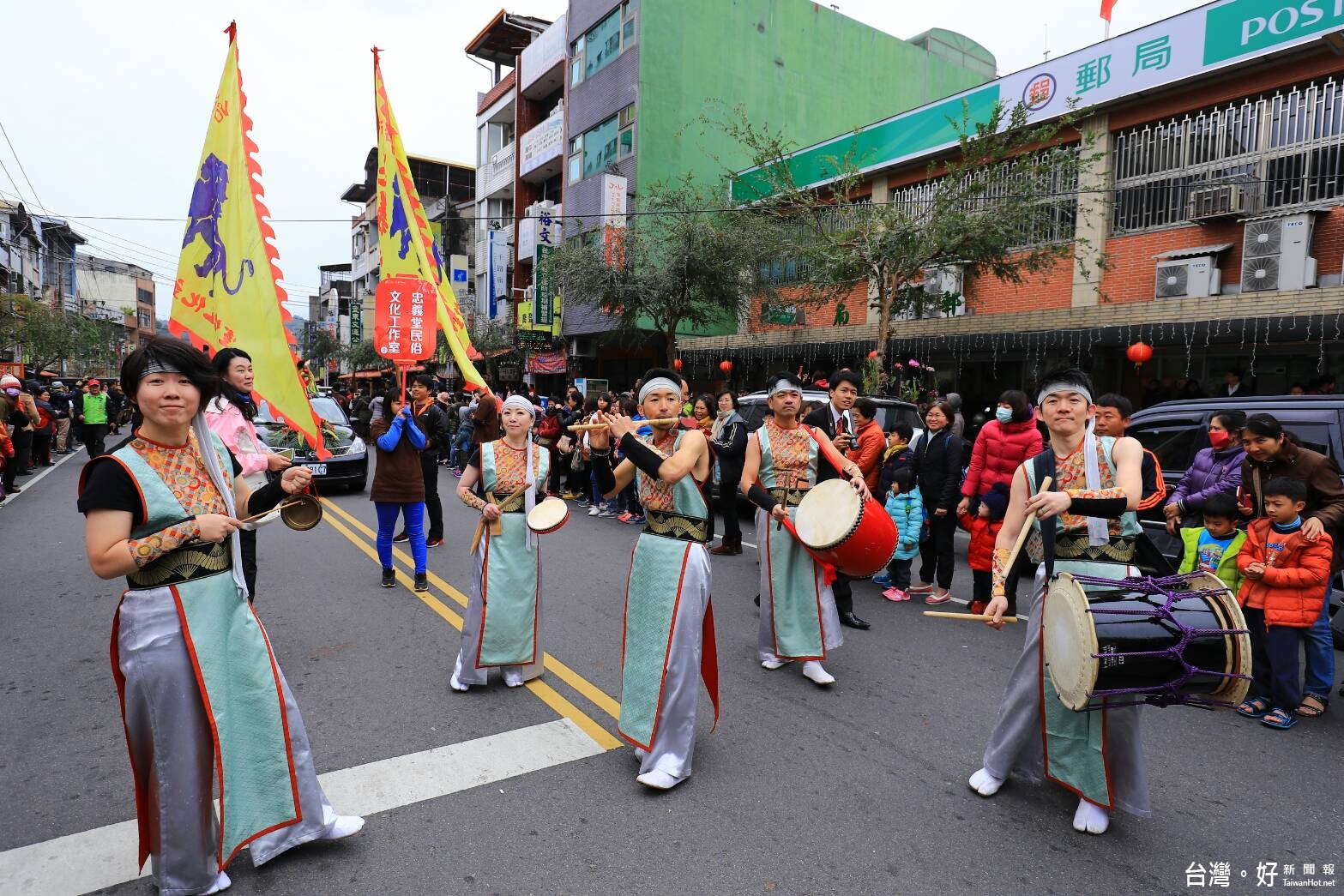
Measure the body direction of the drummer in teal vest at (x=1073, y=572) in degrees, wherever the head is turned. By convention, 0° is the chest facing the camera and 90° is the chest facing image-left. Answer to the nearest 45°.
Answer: approximately 0°

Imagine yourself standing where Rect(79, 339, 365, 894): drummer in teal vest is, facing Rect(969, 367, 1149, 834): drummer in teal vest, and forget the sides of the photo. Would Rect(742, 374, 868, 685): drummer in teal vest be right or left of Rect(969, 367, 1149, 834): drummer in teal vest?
left

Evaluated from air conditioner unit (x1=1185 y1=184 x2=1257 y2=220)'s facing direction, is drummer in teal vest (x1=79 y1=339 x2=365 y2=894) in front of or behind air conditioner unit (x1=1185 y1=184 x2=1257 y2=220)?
in front

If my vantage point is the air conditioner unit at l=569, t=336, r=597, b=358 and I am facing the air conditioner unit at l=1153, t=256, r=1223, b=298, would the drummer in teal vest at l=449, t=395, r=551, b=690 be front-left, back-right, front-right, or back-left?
front-right

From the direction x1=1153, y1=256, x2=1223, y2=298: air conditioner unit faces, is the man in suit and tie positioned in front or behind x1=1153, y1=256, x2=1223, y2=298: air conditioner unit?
in front

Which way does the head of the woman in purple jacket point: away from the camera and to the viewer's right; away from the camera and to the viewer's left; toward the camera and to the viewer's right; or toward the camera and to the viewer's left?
toward the camera and to the viewer's left

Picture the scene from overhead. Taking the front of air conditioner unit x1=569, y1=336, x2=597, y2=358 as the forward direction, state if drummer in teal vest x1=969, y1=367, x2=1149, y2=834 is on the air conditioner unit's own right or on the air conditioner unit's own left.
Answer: on the air conditioner unit's own left

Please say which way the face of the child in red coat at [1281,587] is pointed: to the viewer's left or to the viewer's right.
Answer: to the viewer's left

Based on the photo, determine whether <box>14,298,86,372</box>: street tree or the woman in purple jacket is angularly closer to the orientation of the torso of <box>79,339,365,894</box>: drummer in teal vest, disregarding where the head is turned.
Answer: the woman in purple jacket

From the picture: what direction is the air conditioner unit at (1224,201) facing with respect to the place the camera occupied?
facing the viewer and to the left of the viewer

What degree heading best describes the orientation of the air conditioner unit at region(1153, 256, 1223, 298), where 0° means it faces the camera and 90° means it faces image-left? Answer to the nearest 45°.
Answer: approximately 45°

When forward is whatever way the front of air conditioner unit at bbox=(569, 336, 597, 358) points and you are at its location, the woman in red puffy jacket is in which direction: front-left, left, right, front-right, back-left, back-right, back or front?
front-left
